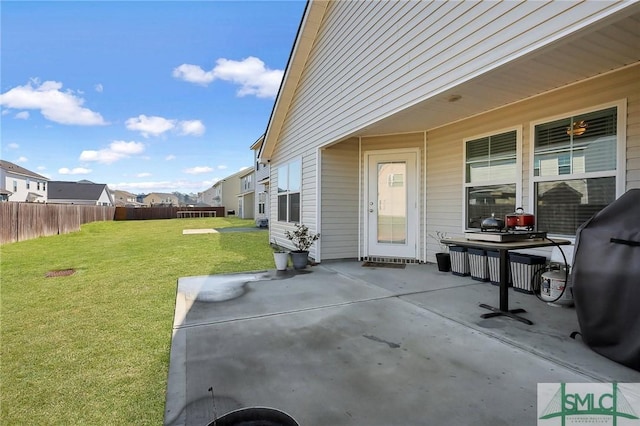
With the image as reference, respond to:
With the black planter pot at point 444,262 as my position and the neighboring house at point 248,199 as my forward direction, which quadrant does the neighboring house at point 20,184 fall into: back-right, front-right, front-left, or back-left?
front-left

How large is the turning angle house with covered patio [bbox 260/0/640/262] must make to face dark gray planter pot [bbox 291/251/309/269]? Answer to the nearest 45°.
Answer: approximately 45° to its right

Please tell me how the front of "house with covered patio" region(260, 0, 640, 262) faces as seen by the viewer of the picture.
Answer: facing the viewer and to the left of the viewer
